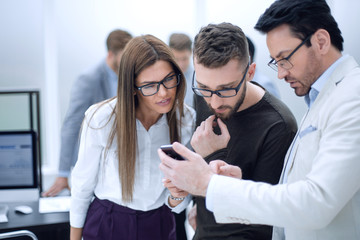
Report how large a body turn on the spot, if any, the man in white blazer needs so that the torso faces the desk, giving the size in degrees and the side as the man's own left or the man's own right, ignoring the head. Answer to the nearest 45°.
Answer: approximately 45° to the man's own right

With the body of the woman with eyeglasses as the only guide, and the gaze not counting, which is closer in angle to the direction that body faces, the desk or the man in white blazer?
the man in white blazer

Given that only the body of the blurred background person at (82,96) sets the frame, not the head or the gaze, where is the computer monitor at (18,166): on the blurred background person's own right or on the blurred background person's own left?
on the blurred background person's own right

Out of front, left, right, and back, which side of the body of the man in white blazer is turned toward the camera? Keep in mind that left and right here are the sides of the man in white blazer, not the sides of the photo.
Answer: left

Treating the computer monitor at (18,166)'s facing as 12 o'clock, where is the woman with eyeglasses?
The woman with eyeglasses is roughly at 11 o'clock from the computer monitor.

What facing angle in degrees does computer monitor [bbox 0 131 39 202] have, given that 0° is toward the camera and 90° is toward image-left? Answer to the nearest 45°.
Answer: approximately 0°

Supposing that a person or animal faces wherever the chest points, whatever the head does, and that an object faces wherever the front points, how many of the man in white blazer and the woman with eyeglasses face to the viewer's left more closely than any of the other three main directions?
1

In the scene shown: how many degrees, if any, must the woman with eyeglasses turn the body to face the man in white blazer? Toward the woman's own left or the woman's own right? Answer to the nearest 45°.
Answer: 0° — they already face them

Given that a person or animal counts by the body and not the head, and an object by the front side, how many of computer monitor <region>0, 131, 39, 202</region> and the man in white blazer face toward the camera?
1

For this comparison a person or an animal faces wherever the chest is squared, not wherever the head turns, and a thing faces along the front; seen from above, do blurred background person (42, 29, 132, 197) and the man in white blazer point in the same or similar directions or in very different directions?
very different directions
